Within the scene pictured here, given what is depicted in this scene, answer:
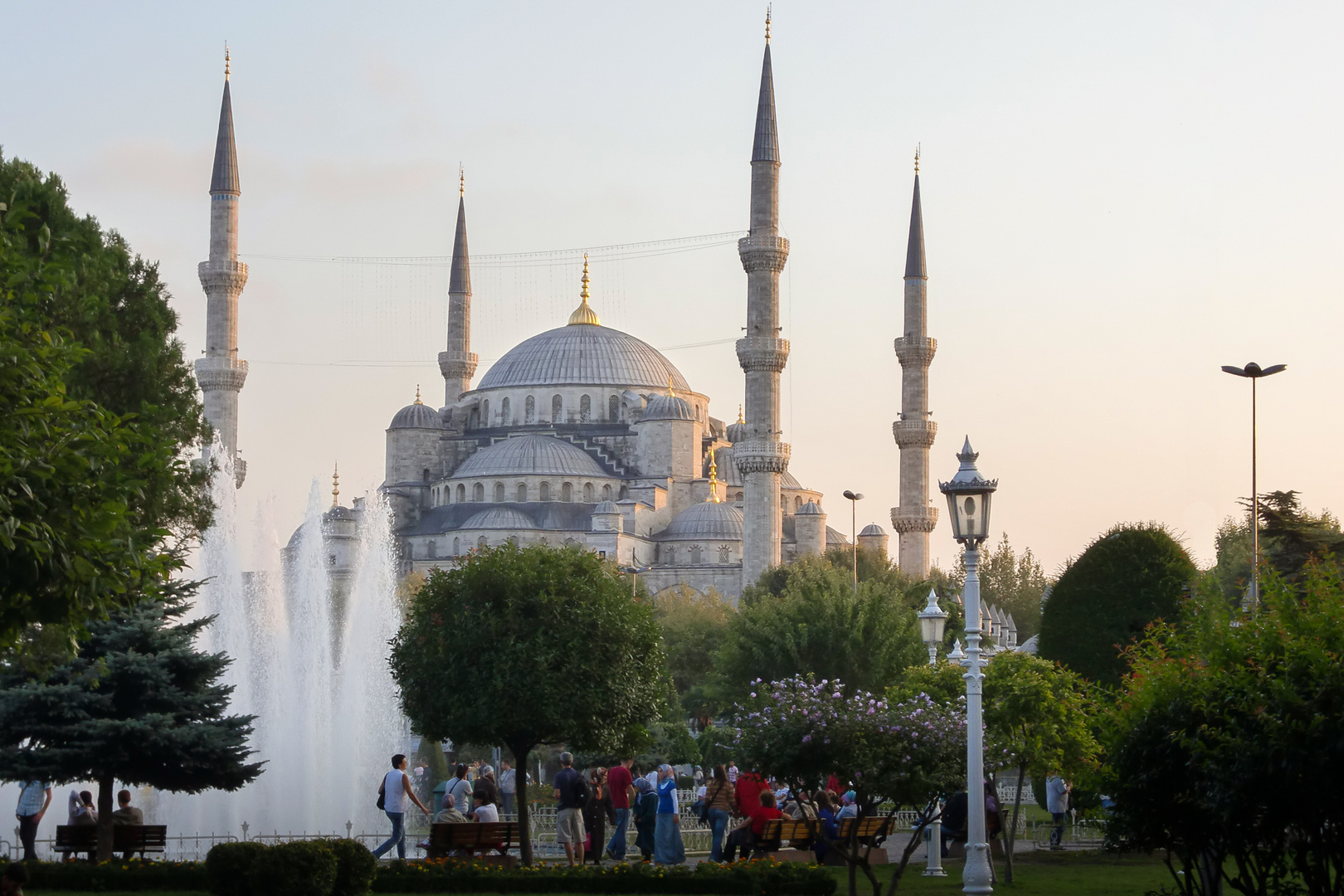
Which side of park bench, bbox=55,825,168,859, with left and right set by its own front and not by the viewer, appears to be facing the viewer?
back

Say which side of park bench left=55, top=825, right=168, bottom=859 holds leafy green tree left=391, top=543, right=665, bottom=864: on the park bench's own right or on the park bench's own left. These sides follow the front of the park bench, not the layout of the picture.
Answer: on the park bench's own right

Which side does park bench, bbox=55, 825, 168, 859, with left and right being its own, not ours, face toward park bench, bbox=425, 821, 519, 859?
right

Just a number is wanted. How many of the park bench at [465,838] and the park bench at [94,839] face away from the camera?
2

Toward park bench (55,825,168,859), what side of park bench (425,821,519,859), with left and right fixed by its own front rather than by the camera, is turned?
left

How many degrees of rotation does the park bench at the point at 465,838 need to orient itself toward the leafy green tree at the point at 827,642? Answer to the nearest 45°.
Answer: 0° — it already faces it
